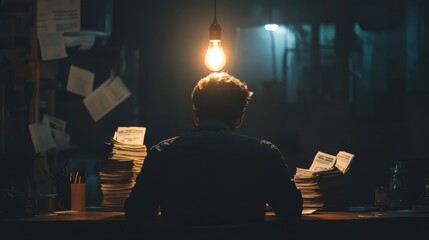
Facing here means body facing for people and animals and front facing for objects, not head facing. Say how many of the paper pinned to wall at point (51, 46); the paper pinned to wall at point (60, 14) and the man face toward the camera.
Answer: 2

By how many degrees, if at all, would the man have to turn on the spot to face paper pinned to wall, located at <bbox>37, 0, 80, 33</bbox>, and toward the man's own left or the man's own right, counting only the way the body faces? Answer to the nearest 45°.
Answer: approximately 45° to the man's own left

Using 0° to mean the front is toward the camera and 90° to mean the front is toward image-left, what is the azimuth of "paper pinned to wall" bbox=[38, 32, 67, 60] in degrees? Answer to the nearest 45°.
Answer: approximately 0°

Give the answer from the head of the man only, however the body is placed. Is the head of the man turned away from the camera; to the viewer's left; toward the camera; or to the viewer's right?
away from the camera

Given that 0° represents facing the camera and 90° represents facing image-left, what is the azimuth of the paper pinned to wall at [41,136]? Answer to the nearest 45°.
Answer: approximately 0°
